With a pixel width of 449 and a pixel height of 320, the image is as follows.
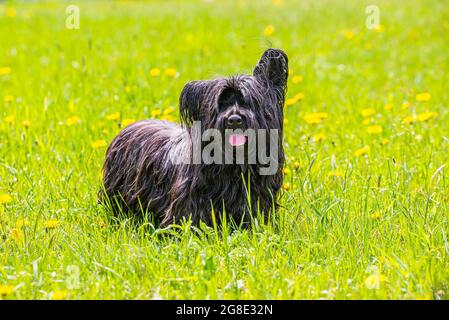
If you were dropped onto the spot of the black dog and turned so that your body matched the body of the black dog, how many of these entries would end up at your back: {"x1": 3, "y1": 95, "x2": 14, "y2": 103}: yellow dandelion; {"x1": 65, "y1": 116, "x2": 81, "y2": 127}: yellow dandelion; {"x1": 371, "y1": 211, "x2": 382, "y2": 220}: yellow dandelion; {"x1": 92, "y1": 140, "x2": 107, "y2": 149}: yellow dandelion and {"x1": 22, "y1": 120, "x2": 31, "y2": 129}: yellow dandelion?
4

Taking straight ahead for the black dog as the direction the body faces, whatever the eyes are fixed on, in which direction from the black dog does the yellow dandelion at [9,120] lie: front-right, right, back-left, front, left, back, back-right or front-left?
back

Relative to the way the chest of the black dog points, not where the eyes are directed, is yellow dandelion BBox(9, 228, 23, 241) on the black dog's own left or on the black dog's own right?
on the black dog's own right

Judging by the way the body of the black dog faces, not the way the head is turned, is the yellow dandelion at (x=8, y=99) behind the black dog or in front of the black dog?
behind

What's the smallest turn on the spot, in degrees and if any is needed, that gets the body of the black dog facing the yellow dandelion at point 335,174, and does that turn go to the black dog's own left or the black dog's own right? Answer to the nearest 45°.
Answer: approximately 90° to the black dog's own left

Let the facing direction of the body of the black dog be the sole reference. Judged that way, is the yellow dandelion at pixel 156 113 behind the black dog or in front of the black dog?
behind

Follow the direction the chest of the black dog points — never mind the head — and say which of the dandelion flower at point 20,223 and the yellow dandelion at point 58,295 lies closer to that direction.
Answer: the yellow dandelion

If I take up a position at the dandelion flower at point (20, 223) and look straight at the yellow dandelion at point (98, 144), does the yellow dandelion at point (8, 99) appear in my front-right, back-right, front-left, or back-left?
front-left

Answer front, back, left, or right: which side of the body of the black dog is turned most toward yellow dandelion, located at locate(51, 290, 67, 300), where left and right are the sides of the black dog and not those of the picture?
right

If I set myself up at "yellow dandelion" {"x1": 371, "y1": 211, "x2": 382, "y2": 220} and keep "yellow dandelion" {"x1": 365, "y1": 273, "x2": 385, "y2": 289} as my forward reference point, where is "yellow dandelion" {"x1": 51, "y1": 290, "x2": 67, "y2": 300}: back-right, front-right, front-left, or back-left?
front-right

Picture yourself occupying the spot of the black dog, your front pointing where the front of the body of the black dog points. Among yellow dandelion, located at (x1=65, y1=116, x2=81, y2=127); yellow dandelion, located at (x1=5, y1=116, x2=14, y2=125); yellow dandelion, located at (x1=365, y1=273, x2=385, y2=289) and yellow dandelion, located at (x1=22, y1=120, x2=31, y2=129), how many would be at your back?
3

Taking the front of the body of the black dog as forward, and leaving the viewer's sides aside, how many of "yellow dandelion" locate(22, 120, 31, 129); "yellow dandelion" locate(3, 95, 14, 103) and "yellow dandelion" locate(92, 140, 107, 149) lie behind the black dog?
3

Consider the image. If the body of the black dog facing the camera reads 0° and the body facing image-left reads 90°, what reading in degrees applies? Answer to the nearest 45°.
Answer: approximately 315°

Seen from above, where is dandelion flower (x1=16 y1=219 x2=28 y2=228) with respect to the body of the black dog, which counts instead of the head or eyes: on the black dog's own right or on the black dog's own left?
on the black dog's own right

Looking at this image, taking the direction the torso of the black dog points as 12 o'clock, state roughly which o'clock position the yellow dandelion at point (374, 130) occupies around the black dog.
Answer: The yellow dandelion is roughly at 9 o'clock from the black dog.

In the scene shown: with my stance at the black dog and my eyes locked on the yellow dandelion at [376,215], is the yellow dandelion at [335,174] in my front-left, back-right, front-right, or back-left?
front-left

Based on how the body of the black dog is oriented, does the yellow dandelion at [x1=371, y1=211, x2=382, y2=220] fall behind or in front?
in front

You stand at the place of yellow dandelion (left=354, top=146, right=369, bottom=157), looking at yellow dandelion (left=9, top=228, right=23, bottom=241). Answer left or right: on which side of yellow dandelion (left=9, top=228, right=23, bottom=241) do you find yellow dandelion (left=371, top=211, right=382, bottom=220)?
left

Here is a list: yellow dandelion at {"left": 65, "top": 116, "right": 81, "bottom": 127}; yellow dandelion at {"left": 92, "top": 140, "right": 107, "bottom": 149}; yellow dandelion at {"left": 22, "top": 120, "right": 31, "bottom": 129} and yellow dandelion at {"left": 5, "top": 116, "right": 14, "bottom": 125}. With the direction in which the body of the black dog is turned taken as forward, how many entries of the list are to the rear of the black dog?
4
